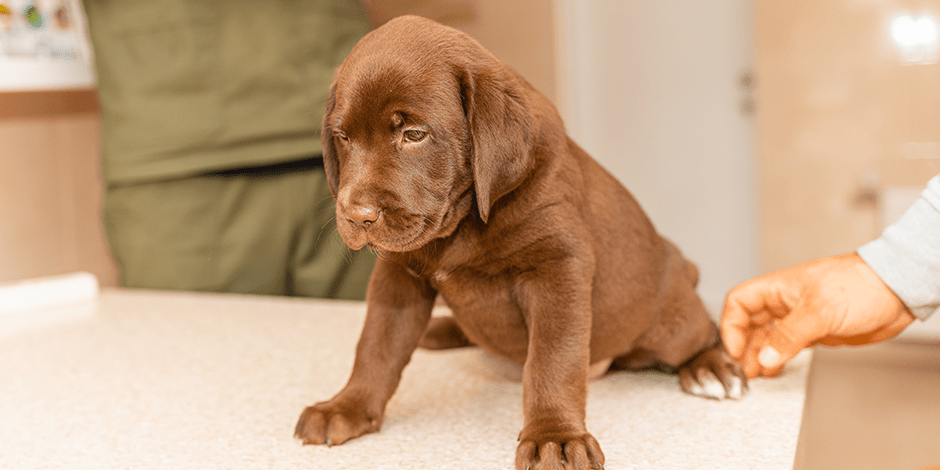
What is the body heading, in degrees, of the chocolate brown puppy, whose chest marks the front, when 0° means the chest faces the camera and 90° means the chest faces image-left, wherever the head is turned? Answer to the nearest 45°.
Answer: approximately 45°
